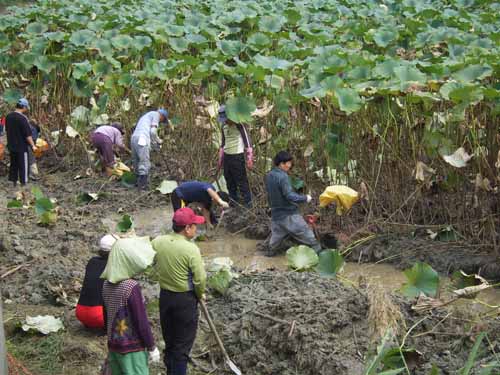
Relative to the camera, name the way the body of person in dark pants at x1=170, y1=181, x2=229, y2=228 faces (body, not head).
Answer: to the viewer's right

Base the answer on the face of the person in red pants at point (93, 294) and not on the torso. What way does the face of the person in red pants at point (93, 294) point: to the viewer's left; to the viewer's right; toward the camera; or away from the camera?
away from the camera

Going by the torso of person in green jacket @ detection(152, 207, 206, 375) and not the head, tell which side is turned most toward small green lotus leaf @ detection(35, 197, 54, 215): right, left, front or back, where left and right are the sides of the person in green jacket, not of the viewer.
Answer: left

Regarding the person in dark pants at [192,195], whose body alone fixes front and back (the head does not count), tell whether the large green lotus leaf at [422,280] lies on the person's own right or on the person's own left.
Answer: on the person's own right

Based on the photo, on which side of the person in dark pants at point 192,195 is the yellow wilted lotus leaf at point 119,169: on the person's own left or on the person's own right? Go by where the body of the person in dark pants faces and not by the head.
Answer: on the person's own left

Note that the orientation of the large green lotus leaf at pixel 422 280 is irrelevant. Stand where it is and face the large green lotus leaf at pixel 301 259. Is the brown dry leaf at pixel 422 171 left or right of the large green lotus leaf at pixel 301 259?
right

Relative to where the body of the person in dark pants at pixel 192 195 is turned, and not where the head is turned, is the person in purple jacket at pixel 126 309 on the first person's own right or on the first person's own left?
on the first person's own right

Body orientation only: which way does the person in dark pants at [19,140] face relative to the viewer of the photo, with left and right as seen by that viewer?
facing away from the viewer and to the right of the viewer

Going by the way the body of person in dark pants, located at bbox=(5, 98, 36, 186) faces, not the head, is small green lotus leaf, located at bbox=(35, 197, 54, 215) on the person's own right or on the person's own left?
on the person's own right
